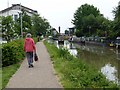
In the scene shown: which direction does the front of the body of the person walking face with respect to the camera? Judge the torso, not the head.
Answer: away from the camera
